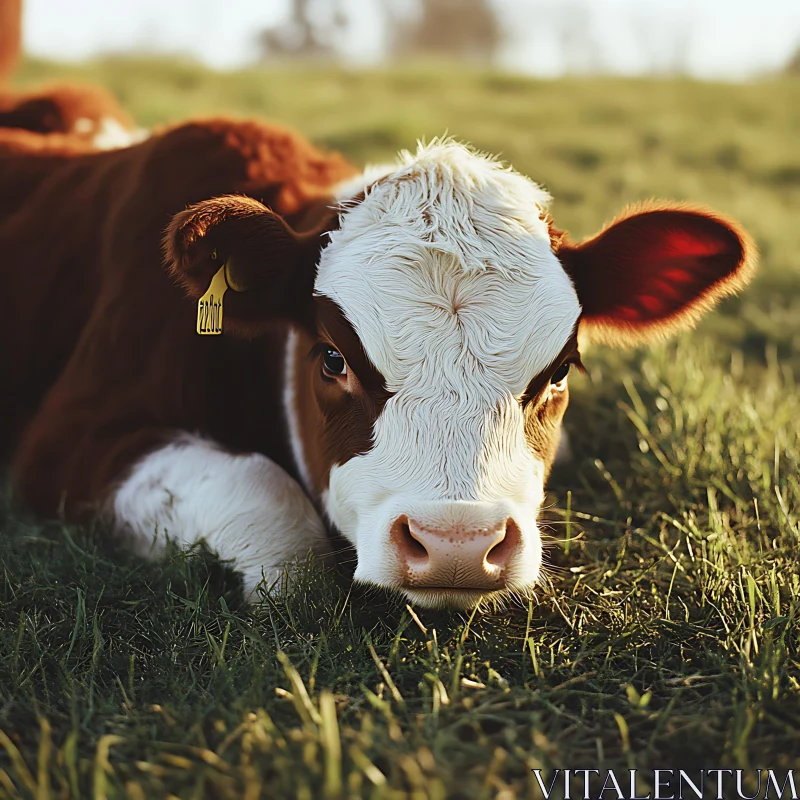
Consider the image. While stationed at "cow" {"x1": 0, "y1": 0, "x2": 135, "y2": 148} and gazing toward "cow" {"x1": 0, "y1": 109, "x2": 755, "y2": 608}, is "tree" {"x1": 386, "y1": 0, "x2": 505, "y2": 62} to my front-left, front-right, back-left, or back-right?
back-left

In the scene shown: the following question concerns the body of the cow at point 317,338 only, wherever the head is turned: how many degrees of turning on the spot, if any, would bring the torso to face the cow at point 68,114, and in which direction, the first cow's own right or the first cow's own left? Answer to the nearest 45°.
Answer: approximately 180°

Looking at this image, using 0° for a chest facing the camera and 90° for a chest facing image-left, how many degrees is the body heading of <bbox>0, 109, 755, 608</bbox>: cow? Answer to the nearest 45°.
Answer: approximately 315°

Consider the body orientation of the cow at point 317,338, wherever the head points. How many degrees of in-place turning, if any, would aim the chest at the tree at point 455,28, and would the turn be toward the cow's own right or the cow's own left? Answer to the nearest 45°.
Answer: approximately 135° to the cow's own left
